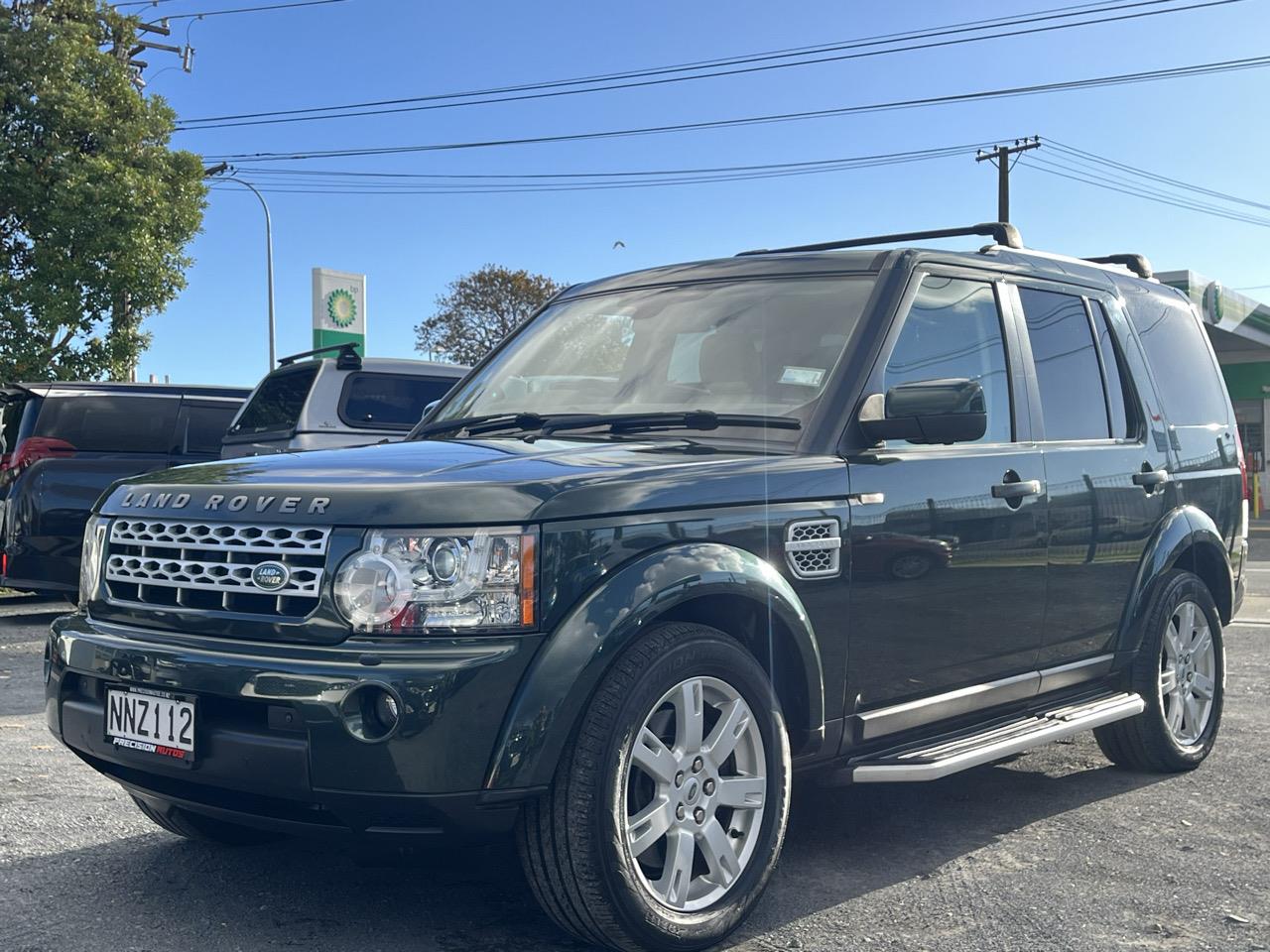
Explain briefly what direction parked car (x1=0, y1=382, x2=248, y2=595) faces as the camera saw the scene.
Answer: facing away from the viewer and to the right of the viewer

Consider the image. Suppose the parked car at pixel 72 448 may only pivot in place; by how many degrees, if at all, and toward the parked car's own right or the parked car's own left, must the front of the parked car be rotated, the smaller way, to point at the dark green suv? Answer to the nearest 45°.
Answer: approximately 135° to the parked car's own right

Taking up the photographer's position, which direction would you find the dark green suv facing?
facing the viewer and to the left of the viewer

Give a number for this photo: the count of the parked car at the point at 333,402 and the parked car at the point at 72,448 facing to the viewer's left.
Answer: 0

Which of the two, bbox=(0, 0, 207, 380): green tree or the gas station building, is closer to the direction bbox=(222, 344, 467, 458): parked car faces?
the gas station building

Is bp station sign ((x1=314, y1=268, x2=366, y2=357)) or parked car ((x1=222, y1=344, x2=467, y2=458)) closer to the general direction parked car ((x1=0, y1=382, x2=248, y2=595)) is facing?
the bp station sign

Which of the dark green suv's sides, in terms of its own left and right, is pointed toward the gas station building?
back

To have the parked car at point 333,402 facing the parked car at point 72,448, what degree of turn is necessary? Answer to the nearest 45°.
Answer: approximately 90° to its left

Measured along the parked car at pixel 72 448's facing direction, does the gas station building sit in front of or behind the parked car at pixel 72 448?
in front

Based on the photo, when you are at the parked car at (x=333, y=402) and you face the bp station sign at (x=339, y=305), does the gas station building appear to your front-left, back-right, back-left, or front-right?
front-right

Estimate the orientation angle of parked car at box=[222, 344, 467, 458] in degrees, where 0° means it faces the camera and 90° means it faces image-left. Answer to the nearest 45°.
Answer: approximately 225°

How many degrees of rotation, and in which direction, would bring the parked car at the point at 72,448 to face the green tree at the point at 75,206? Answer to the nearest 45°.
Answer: approximately 45° to its left

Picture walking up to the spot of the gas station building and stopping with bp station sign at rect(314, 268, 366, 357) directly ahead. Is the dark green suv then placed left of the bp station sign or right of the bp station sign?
left

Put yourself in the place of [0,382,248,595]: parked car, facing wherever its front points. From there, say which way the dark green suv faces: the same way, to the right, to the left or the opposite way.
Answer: the opposite way

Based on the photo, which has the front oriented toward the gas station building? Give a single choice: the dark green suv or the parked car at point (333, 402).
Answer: the parked car
